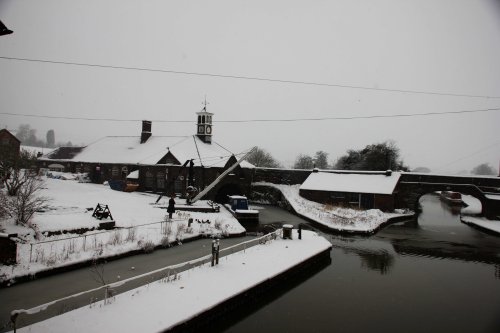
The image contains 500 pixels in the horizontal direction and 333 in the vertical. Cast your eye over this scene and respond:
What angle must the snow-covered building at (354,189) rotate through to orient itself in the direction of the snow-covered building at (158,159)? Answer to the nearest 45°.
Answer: approximately 90° to its right

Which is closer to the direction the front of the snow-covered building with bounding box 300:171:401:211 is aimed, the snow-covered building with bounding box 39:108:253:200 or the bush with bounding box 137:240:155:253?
the bush

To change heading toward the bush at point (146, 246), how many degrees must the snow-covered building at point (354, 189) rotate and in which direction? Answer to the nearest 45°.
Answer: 0° — it already faces it

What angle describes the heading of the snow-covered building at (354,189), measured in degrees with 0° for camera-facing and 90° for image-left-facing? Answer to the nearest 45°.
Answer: approximately 0°

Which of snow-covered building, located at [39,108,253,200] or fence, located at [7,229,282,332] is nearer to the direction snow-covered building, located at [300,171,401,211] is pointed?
the fence
